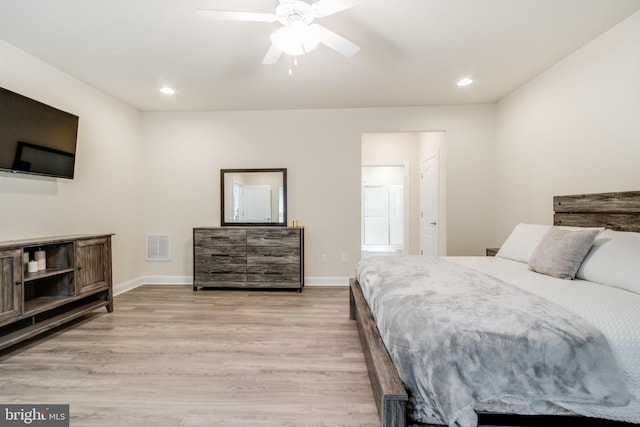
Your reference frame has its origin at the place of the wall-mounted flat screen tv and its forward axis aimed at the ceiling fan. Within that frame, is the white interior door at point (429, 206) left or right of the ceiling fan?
left

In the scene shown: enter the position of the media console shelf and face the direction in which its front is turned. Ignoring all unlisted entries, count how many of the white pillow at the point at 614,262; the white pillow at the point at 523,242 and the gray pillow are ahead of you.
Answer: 3

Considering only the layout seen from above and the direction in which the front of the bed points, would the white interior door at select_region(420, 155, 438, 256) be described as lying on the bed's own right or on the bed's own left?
on the bed's own right

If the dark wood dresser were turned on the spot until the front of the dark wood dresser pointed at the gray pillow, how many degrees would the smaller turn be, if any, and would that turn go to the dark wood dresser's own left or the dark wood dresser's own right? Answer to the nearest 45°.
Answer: approximately 45° to the dark wood dresser's own left

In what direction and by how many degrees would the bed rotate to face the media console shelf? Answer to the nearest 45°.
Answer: approximately 45° to its right

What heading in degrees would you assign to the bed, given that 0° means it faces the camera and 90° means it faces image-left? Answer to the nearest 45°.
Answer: approximately 45°

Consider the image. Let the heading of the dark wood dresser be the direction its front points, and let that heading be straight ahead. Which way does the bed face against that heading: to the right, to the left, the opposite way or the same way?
to the right

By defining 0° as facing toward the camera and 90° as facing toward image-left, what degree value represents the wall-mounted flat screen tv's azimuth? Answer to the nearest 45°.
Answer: approximately 315°
